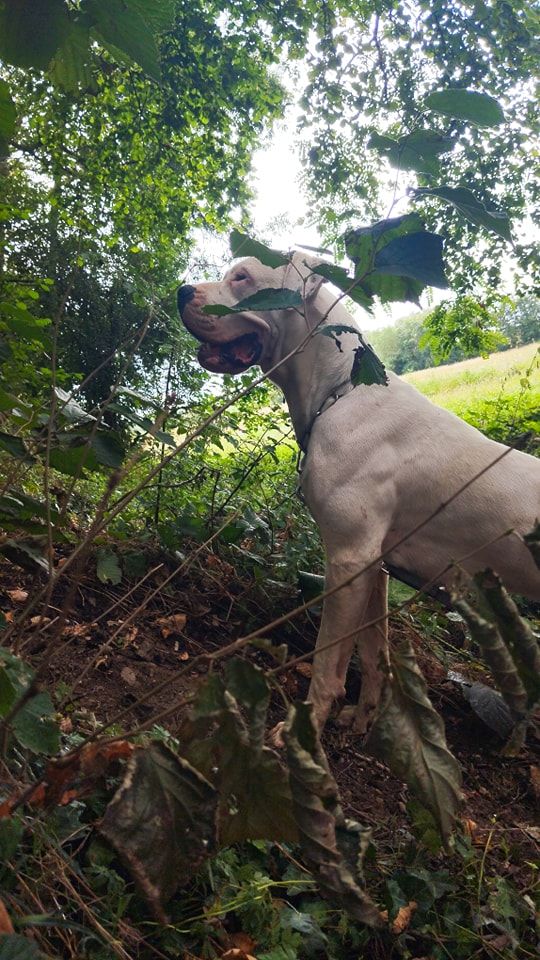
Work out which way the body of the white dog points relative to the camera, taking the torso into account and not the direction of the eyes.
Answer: to the viewer's left

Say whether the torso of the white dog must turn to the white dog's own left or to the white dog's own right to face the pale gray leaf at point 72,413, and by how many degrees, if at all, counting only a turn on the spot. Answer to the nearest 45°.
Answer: approximately 45° to the white dog's own left

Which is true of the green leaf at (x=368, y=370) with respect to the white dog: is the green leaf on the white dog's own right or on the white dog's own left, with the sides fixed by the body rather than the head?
on the white dog's own left

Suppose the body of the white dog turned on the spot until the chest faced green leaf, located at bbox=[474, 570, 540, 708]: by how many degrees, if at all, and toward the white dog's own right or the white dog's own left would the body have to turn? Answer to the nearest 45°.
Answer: approximately 90° to the white dog's own left

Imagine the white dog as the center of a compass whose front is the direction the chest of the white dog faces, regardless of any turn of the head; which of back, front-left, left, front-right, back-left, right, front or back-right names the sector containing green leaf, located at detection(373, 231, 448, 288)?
left

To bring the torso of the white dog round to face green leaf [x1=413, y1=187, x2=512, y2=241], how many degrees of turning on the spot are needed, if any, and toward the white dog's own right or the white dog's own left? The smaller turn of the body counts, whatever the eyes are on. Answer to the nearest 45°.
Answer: approximately 90° to the white dog's own left

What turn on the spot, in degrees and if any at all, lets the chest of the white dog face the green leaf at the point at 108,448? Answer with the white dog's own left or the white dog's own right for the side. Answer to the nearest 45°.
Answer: approximately 45° to the white dog's own left

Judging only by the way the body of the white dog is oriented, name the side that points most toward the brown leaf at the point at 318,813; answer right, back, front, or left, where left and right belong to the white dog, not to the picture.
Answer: left

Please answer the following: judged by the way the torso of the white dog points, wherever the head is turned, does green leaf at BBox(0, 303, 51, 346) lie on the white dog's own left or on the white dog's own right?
on the white dog's own left

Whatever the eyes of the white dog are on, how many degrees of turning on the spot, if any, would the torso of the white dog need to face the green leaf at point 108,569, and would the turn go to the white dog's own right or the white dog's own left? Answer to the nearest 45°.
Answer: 0° — it already faces it

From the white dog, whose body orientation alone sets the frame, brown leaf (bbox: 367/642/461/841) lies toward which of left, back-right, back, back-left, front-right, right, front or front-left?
left

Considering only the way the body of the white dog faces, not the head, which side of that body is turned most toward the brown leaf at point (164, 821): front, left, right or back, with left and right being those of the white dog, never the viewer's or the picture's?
left
